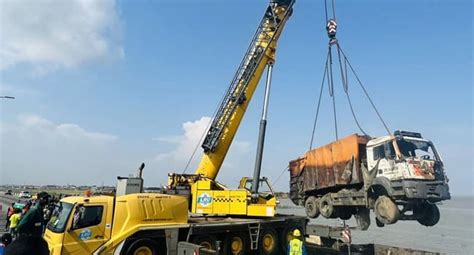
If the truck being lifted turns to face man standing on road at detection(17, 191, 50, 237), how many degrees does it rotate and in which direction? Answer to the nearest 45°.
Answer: approximately 90° to its right

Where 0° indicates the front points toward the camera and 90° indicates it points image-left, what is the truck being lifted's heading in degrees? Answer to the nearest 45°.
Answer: approximately 315°
